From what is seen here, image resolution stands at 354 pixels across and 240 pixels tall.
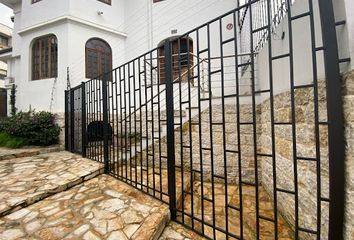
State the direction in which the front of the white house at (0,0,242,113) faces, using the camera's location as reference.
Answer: facing the viewer and to the left of the viewer
